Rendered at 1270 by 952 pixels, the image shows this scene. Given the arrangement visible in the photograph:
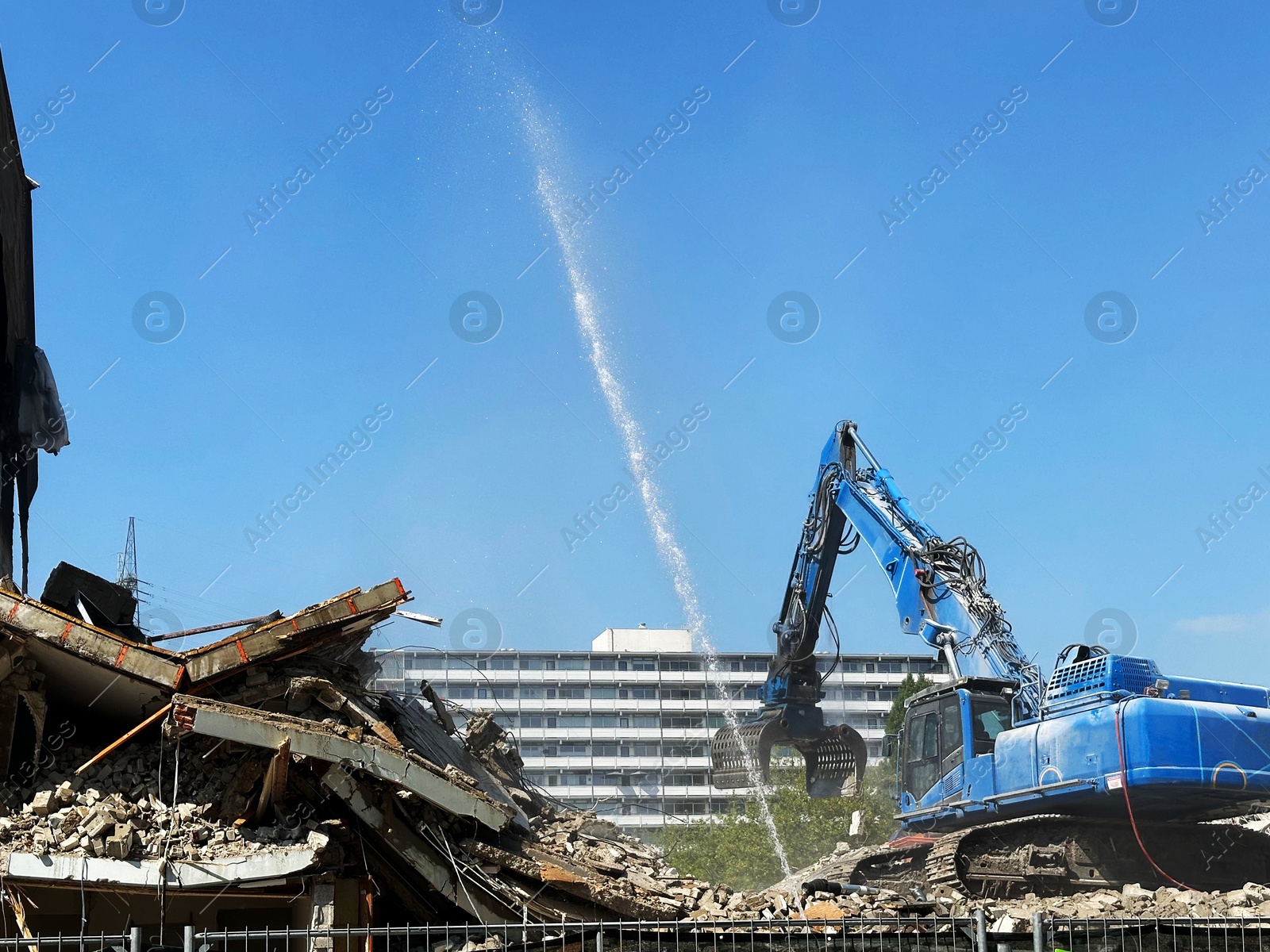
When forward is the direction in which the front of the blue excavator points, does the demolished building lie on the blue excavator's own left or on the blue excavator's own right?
on the blue excavator's own left

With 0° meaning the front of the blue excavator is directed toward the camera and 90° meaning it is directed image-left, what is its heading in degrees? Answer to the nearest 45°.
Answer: approximately 135°

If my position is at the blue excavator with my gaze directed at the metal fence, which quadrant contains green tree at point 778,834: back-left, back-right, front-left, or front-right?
back-right

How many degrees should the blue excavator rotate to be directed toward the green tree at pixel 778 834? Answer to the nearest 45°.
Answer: approximately 45° to its right

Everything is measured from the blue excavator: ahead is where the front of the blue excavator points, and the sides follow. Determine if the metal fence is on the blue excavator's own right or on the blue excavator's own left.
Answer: on the blue excavator's own left

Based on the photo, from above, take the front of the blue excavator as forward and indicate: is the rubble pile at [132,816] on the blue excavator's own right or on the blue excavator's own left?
on the blue excavator's own left

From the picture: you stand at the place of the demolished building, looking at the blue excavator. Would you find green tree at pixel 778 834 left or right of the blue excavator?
left
